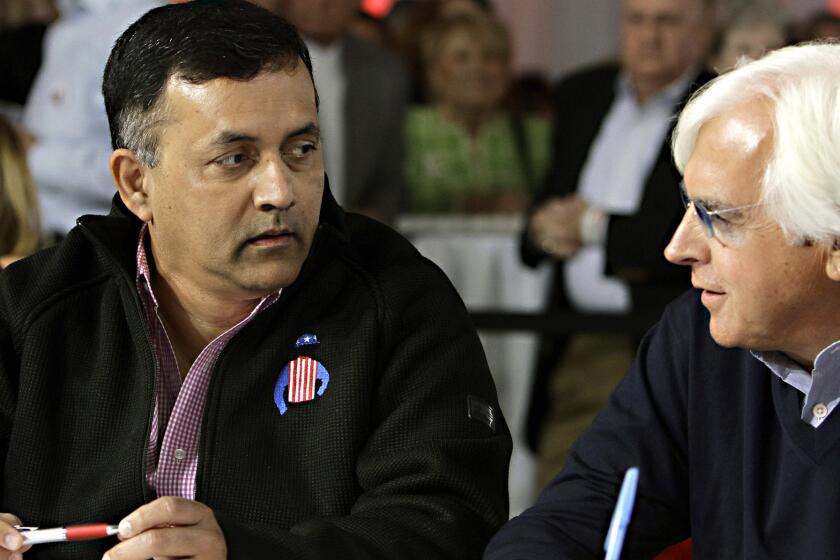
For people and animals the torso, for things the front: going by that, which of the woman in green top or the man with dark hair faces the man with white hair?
the woman in green top

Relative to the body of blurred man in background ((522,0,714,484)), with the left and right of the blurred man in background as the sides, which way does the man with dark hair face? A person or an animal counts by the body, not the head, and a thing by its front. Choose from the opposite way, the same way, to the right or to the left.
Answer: the same way

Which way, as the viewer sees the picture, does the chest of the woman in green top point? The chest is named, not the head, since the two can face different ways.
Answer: toward the camera

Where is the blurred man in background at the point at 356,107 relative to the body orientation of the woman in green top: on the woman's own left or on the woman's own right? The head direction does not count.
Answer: on the woman's own right

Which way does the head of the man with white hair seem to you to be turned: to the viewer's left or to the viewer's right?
to the viewer's left

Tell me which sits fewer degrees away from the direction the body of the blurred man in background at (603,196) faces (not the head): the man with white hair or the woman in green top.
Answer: the man with white hair

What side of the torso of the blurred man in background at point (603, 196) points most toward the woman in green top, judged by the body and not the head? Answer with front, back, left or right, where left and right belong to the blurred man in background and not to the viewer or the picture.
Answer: right

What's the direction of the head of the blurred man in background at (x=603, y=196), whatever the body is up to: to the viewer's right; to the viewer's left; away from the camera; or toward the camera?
toward the camera

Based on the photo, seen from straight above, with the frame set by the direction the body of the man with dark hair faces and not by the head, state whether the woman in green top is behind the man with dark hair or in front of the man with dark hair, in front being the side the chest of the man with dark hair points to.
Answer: behind

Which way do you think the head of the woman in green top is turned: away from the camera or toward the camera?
toward the camera

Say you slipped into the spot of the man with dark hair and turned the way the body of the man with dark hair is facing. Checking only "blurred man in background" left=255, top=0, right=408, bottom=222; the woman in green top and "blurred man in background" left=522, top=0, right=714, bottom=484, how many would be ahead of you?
0

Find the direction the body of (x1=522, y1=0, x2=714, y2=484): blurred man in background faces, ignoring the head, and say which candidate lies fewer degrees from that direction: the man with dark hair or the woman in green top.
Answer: the man with dark hair

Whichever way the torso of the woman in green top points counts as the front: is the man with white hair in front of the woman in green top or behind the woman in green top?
in front

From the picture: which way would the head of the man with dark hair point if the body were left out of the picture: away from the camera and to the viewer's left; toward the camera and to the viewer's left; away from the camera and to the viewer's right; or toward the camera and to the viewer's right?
toward the camera and to the viewer's right

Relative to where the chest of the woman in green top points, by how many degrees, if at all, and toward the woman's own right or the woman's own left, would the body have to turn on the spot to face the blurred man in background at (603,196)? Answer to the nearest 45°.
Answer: approximately 45° to the woman's own left

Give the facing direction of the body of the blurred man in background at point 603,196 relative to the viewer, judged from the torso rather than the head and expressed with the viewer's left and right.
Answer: facing the viewer and to the left of the viewer

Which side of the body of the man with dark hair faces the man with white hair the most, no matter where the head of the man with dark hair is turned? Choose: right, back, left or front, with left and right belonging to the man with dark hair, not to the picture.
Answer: left
